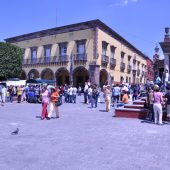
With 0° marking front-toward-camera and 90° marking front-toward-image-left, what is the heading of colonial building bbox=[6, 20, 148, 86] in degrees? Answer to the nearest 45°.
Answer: approximately 45°

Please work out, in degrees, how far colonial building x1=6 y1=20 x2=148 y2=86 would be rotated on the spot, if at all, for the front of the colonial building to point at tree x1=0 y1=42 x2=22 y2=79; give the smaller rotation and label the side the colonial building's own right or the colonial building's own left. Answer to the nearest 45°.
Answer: approximately 45° to the colonial building's own right
